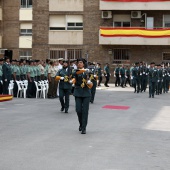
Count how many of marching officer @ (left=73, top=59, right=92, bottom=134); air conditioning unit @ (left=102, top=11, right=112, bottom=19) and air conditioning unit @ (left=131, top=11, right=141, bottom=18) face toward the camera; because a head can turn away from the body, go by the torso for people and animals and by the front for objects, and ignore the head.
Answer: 3

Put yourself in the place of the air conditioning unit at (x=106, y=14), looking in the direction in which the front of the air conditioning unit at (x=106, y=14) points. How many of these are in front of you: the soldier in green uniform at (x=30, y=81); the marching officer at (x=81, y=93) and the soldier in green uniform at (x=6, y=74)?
3

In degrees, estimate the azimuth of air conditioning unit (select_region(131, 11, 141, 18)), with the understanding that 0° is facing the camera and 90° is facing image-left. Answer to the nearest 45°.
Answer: approximately 0°

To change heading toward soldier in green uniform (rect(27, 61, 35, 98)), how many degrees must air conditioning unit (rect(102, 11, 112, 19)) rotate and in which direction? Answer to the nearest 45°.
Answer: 0° — it already faces them

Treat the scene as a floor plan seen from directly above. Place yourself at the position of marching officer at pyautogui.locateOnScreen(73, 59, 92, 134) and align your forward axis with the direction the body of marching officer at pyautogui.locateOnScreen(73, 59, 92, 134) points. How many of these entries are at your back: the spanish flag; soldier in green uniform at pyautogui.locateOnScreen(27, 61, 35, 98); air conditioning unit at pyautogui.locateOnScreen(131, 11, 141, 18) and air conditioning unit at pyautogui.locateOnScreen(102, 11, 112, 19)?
4

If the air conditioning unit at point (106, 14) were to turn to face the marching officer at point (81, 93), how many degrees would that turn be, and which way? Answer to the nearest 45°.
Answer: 0° — it already faces them

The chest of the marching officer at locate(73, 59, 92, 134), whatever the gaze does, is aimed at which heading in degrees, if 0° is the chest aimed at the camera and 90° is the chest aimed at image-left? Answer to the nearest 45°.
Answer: approximately 0°

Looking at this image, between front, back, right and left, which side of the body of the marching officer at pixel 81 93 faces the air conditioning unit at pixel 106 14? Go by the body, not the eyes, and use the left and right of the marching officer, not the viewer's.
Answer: back

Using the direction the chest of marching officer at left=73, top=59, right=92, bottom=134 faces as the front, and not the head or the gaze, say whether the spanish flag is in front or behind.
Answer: behind

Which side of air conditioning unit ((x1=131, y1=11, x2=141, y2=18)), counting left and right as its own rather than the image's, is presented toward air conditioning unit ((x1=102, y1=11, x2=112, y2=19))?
right

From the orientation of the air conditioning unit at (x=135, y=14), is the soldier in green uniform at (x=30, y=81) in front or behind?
in front
